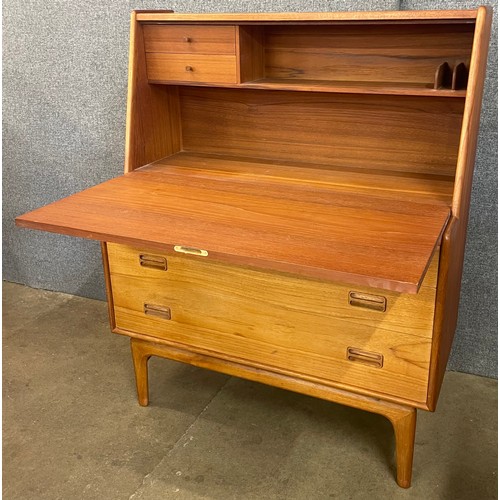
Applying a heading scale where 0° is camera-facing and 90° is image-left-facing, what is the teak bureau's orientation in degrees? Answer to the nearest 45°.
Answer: approximately 45°
